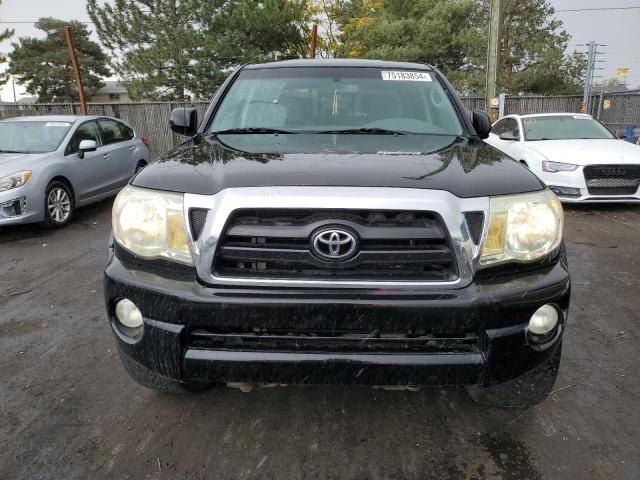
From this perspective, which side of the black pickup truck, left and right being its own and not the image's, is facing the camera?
front

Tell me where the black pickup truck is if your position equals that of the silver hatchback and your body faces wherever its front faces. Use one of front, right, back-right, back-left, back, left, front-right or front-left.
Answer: front-left

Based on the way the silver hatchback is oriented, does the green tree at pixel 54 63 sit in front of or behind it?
behind

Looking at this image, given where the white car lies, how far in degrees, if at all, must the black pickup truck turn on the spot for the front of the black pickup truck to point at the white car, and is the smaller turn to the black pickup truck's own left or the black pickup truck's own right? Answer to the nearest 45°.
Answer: approximately 135° to the black pickup truck's own left

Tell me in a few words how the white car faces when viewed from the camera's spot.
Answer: facing the viewer and to the right of the viewer

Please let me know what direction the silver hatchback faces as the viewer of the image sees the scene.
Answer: facing the viewer and to the left of the viewer

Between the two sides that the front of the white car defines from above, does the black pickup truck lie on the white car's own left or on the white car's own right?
on the white car's own right

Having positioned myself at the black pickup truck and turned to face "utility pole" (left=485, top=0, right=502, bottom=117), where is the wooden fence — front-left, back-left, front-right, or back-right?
front-left

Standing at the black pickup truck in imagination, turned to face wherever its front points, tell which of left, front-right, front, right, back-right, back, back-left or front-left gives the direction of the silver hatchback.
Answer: back-right

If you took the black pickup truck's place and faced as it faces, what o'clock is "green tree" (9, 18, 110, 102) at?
The green tree is roughly at 5 o'clock from the black pickup truck.

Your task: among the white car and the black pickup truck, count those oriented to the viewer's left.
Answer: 0

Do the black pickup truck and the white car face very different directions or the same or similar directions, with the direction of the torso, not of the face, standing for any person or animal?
same or similar directions

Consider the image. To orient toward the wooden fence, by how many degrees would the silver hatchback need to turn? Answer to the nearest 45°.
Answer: approximately 135° to its right

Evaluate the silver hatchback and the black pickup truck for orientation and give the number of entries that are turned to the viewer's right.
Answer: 0

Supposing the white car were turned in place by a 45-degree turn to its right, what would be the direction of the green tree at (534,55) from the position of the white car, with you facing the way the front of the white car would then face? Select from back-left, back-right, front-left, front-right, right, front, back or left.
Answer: back

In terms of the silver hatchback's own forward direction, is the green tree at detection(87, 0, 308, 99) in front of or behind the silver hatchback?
behind

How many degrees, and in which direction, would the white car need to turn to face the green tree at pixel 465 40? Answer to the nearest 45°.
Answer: approximately 135° to its left
